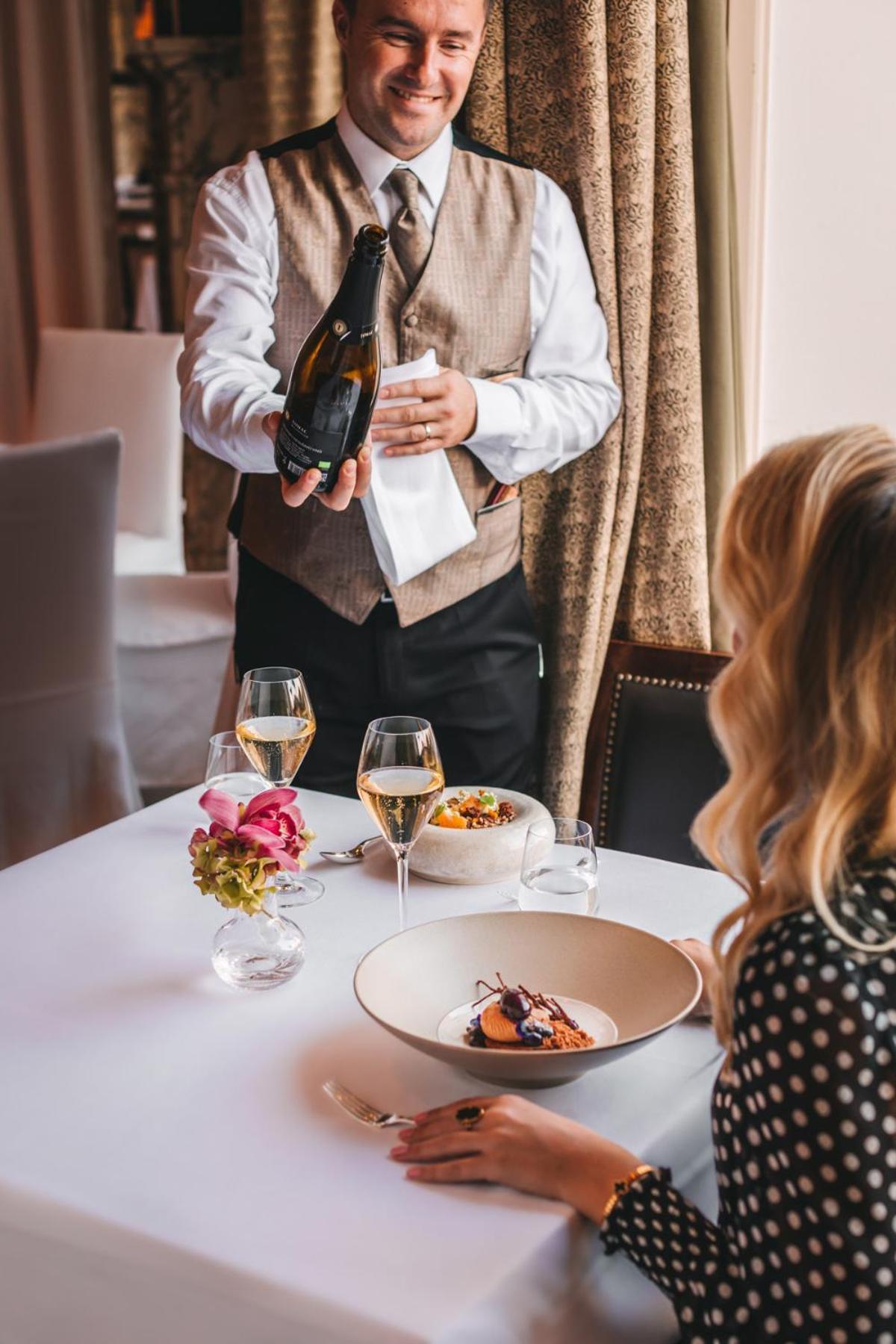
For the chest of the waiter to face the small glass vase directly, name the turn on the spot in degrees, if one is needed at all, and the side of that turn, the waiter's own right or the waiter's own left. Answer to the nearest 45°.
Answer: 0° — they already face it

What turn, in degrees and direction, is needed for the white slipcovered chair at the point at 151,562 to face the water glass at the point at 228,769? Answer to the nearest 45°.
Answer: approximately 45° to its right

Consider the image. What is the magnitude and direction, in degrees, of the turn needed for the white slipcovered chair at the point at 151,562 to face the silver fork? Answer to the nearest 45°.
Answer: approximately 45° to its right

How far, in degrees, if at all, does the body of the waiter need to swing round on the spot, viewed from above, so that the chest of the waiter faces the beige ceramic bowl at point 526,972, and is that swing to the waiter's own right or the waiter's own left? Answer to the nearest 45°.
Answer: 0° — they already face it

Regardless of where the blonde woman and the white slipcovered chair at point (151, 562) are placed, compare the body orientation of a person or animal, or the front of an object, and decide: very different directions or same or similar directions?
very different directions

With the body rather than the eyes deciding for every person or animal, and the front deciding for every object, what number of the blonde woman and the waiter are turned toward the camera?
1

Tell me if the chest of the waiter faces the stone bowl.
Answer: yes

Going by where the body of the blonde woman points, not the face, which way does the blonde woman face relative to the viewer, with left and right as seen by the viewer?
facing away from the viewer and to the left of the viewer

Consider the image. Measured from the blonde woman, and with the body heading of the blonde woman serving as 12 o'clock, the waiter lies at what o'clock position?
The waiter is roughly at 1 o'clock from the blonde woman.

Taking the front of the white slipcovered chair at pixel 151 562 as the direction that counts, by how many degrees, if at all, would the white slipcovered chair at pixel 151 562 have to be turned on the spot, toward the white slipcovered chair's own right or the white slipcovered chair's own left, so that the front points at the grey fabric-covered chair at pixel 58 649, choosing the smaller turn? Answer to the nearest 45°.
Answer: approximately 45° to the white slipcovered chair's own right

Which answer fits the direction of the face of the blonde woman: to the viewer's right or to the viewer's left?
to the viewer's left

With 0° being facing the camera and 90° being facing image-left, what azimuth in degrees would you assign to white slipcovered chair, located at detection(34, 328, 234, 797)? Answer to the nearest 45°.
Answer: approximately 315°
